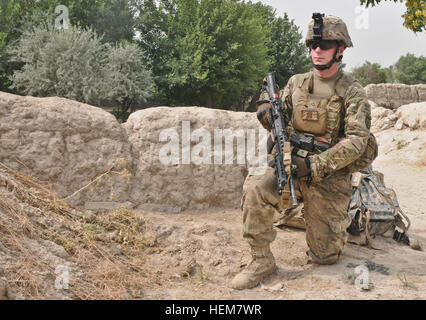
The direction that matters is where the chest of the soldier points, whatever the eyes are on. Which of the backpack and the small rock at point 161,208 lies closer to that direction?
the small rock

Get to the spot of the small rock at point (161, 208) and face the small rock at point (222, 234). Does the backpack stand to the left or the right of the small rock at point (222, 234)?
left

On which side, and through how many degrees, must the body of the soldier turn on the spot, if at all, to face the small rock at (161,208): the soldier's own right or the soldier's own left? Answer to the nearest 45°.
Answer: approximately 90° to the soldier's own right

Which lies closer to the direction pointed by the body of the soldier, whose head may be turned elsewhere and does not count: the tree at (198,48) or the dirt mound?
the dirt mound

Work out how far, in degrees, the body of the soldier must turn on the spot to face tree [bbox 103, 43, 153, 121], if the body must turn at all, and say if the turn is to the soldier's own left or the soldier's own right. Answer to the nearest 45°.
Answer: approximately 90° to the soldier's own right

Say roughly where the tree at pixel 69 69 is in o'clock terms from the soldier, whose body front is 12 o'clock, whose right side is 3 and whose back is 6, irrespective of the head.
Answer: The tree is roughly at 3 o'clock from the soldier.

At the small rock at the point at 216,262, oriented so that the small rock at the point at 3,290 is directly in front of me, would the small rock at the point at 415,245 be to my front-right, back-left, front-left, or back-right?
back-left

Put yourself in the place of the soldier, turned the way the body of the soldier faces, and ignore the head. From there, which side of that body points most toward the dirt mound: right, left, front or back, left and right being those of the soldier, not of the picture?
front

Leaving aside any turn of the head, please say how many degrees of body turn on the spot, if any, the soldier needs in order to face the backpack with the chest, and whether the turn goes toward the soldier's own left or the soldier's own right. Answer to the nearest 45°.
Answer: approximately 180°

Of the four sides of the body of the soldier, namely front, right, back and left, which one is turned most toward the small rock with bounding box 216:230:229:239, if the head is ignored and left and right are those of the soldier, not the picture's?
right

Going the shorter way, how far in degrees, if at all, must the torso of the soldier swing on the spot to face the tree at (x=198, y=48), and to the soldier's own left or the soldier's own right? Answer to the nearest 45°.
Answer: approximately 135° to the soldier's own right

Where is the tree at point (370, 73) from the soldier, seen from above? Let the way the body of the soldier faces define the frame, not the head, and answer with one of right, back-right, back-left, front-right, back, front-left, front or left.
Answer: back-right

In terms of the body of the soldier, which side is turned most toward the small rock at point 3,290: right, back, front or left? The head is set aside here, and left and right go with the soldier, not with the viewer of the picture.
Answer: front

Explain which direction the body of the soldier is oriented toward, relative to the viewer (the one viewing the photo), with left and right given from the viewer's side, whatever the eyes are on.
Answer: facing the viewer and to the left of the viewer
